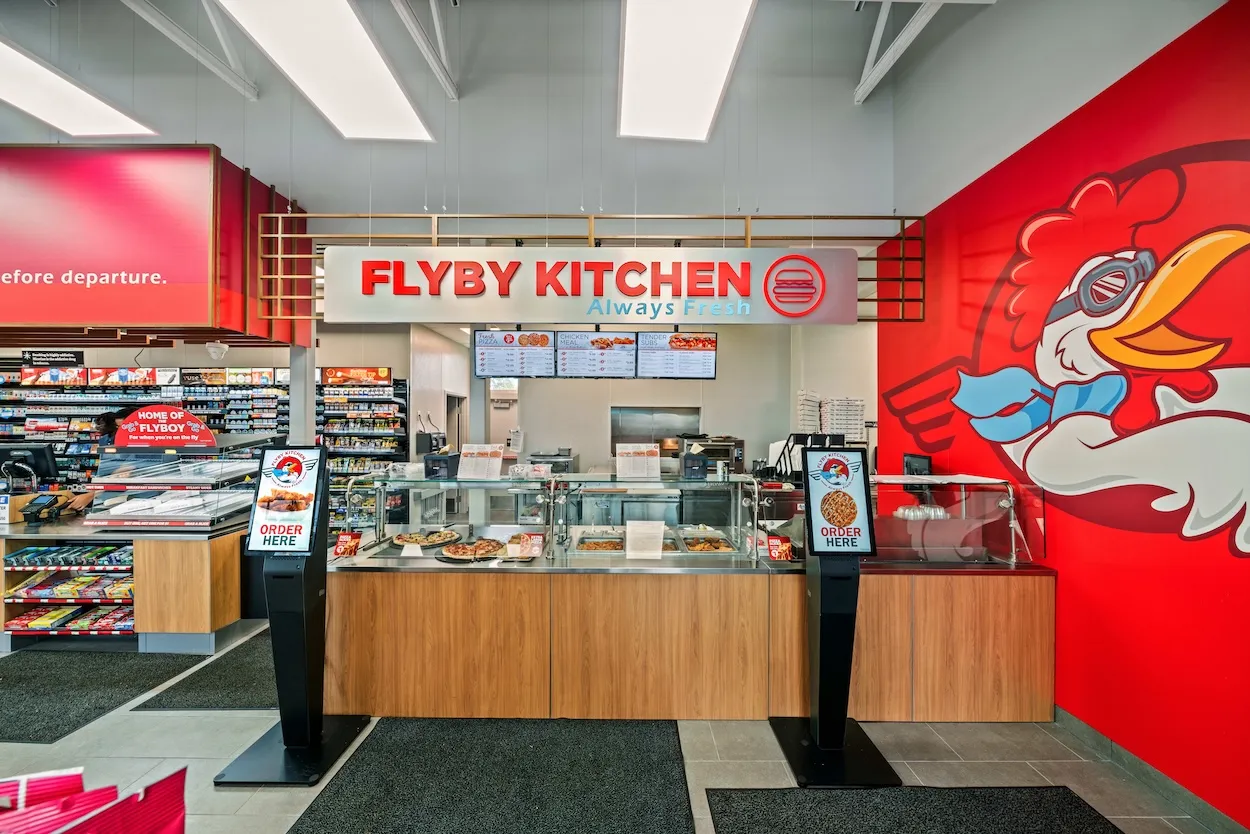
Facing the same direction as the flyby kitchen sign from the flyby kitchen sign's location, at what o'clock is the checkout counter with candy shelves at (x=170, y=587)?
The checkout counter with candy shelves is roughly at 3 o'clock from the flyby kitchen sign.

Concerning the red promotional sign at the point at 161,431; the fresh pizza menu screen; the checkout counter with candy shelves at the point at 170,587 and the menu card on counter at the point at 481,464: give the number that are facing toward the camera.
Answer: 4

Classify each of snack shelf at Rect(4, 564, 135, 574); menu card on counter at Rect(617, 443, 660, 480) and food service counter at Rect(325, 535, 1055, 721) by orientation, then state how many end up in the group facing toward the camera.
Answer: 3

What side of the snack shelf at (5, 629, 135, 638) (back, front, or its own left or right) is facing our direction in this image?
front

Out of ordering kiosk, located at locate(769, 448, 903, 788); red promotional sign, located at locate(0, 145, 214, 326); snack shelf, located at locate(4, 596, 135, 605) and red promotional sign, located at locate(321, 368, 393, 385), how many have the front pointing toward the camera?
4

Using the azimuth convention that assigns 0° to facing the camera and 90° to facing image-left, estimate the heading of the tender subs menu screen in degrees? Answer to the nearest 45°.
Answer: approximately 0°

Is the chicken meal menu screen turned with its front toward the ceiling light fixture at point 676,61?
yes

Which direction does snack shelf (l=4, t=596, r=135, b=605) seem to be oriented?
toward the camera

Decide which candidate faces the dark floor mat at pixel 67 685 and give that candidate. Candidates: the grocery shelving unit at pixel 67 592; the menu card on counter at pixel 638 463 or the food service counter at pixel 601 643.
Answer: the grocery shelving unit

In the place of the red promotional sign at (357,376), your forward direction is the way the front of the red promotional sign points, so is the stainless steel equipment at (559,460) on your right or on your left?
on your left

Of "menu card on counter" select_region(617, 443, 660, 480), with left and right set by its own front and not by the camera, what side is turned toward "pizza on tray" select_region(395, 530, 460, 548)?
right
